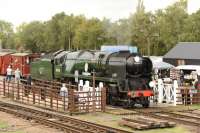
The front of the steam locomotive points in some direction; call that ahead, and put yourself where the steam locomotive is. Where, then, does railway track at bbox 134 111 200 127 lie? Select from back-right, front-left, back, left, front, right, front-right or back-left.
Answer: front

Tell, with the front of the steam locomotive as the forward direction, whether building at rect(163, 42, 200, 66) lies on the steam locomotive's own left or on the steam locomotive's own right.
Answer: on the steam locomotive's own left

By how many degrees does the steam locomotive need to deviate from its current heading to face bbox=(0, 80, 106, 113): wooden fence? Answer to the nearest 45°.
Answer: approximately 90° to its right

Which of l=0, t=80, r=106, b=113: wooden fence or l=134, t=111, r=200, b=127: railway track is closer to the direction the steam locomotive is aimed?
the railway track

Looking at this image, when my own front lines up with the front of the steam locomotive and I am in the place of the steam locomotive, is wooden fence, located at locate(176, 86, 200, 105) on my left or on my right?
on my left

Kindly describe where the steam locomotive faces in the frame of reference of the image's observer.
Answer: facing the viewer and to the right of the viewer

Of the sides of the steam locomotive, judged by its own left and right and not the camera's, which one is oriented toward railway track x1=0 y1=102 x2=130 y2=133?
right
